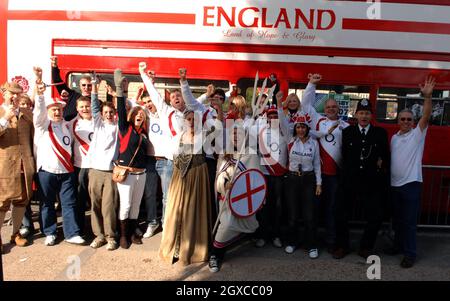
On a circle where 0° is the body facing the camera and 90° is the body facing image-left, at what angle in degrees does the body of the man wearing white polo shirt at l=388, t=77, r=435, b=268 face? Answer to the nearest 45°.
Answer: approximately 45°

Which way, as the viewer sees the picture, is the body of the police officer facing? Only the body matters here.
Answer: toward the camera

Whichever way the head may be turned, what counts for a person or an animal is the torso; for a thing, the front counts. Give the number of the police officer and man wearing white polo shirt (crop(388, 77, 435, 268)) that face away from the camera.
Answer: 0

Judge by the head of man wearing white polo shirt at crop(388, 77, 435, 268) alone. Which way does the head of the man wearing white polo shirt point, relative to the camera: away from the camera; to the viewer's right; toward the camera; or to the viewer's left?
toward the camera

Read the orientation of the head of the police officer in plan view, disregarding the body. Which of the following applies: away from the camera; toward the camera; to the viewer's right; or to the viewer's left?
toward the camera
